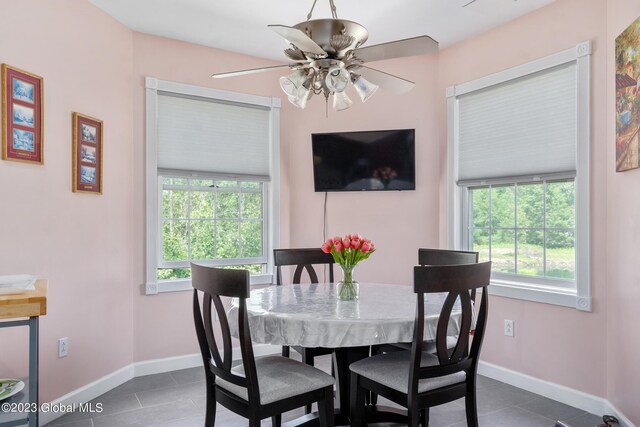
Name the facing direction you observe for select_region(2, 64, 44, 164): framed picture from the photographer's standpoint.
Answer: facing the viewer and to the right of the viewer

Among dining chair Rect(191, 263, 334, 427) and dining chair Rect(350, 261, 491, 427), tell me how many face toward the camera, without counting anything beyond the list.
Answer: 0

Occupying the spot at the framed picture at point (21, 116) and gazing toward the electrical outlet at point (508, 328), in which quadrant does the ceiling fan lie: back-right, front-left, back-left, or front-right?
front-right

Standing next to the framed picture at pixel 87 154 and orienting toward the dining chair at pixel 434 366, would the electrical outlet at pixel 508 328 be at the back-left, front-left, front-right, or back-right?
front-left

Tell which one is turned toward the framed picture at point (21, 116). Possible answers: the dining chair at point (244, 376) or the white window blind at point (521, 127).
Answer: the white window blind

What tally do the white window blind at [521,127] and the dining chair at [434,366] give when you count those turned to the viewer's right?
0

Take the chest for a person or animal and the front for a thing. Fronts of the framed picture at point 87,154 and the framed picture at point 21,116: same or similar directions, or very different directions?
same or similar directions

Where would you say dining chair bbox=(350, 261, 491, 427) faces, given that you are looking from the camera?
facing away from the viewer and to the left of the viewer

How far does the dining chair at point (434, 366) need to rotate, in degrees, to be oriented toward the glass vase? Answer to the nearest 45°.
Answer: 0° — it already faces it

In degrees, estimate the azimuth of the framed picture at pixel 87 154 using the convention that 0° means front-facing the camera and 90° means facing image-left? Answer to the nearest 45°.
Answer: approximately 315°

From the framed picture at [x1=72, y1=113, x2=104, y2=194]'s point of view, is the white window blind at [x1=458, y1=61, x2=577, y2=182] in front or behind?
in front

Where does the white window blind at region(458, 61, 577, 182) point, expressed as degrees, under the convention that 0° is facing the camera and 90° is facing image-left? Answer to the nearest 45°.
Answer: approximately 45°

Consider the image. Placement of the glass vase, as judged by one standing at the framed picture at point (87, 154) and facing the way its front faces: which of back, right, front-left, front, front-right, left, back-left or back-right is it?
front

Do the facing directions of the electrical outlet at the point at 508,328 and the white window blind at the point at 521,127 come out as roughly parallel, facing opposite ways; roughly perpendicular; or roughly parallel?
roughly parallel

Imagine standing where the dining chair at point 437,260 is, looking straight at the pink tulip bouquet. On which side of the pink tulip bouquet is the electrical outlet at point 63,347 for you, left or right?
right

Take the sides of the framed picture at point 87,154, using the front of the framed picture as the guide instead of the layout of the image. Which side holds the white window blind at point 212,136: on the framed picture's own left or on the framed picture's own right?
on the framed picture's own left

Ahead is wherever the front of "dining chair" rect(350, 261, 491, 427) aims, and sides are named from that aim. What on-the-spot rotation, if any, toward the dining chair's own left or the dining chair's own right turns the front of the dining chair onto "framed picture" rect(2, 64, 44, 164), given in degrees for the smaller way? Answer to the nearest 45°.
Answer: approximately 45° to the dining chair's own left
